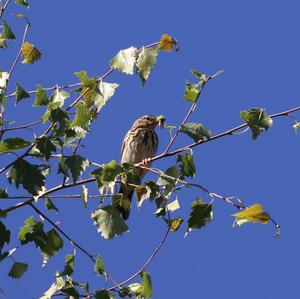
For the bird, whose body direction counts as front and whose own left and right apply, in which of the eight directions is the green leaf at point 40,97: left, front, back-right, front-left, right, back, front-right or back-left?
right

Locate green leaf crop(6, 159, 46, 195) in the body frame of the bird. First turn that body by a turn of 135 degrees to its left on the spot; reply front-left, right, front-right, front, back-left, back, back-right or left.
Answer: back-left

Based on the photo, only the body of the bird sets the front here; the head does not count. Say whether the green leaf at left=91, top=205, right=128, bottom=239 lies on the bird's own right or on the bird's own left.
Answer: on the bird's own right

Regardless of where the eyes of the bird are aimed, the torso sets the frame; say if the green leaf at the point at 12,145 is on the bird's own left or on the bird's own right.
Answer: on the bird's own right

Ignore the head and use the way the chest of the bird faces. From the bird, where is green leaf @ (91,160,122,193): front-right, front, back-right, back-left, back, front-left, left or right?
right

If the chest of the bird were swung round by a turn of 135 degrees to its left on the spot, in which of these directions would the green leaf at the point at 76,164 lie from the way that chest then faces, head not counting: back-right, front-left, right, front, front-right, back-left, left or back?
back-left

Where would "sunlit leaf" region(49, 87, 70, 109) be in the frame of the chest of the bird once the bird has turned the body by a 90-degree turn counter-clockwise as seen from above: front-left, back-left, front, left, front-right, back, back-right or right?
back
